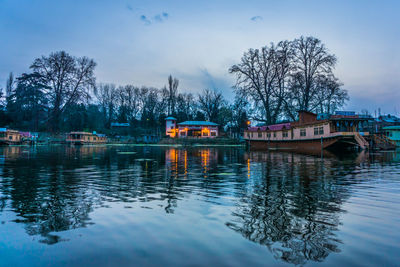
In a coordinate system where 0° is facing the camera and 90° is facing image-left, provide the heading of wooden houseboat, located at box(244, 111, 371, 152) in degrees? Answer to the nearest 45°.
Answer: approximately 315°
